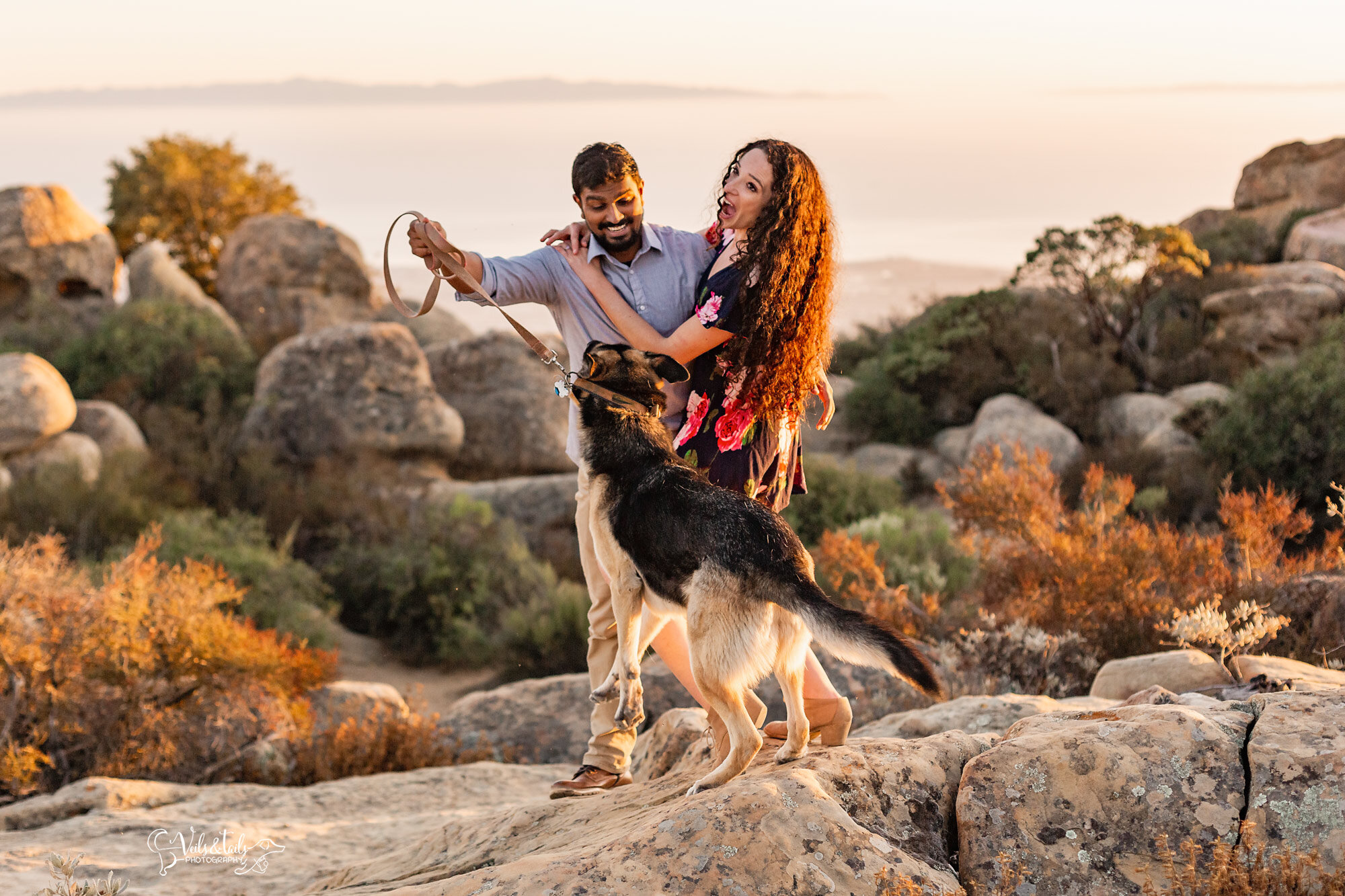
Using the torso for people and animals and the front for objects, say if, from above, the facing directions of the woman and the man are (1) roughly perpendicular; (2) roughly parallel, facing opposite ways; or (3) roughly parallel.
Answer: roughly perpendicular

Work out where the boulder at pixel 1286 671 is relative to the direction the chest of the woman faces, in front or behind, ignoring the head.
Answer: behind

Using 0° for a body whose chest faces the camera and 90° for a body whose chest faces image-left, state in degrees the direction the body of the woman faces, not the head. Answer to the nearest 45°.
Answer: approximately 90°

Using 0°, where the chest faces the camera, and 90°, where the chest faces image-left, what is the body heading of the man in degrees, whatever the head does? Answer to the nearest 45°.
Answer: approximately 0°

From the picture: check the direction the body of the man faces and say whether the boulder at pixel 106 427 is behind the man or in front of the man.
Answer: behind

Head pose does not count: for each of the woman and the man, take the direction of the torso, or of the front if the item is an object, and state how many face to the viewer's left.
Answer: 1
